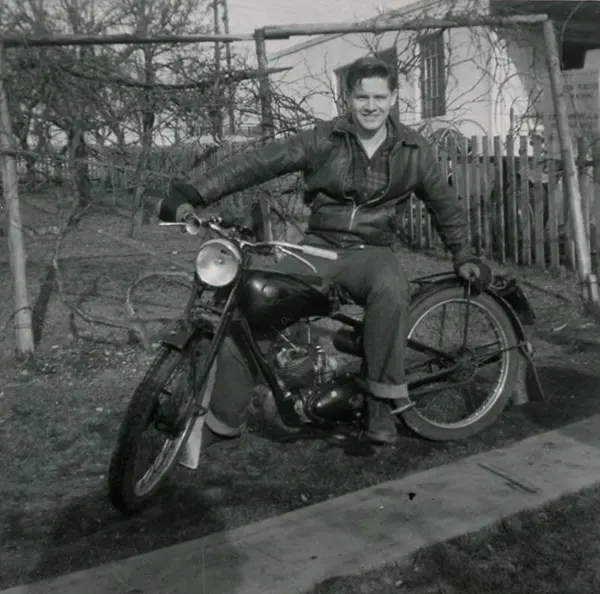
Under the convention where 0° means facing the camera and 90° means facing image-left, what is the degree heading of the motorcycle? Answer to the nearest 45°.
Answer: approximately 45°

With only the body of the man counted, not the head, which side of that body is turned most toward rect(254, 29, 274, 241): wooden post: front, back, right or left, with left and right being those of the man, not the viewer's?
back

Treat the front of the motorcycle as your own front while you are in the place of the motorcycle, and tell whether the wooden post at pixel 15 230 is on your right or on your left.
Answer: on your right

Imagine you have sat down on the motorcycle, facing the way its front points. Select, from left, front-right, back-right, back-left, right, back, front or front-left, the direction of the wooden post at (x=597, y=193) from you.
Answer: back

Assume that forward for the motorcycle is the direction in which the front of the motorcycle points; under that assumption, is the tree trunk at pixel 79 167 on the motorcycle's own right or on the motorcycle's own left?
on the motorcycle's own right

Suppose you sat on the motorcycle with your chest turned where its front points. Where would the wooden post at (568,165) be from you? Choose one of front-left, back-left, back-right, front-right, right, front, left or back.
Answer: back

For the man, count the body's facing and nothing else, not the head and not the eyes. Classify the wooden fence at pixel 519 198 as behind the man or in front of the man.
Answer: behind

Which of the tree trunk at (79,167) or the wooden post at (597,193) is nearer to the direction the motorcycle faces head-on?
the tree trunk

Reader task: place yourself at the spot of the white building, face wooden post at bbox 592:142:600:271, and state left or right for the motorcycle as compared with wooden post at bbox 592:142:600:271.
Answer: right

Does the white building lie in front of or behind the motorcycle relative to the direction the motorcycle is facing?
behind

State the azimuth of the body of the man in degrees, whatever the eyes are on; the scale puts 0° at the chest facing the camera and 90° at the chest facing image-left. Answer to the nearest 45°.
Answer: approximately 0°
